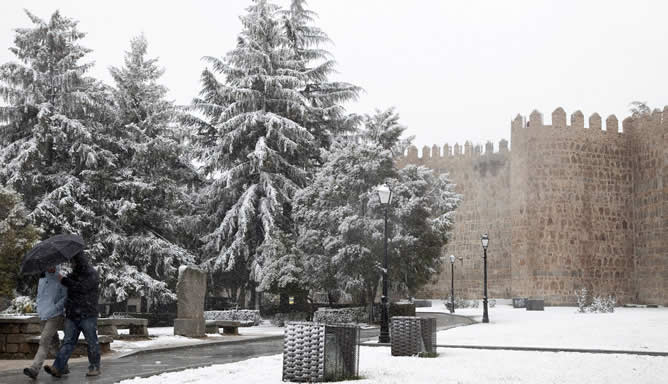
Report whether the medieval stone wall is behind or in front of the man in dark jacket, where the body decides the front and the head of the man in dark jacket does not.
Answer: behind

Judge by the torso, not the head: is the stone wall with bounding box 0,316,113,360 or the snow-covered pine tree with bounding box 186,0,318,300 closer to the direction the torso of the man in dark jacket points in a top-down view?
the stone wall

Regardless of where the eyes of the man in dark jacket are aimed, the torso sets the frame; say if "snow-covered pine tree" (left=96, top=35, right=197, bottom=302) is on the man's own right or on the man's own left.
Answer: on the man's own right

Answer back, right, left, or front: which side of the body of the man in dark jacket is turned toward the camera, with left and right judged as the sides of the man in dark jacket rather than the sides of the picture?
left

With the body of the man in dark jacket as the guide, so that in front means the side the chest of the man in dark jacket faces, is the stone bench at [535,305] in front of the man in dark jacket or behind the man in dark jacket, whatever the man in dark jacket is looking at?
behind

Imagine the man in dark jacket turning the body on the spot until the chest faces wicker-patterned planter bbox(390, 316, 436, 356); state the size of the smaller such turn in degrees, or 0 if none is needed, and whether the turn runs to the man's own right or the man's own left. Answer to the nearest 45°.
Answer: approximately 180°

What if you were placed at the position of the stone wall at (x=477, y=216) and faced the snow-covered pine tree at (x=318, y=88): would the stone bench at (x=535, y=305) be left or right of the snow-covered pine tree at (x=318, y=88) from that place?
left

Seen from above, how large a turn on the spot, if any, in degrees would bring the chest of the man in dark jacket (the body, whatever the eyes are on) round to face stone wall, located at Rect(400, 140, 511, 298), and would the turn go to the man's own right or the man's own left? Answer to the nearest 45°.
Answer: approximately 135° to the man's own right

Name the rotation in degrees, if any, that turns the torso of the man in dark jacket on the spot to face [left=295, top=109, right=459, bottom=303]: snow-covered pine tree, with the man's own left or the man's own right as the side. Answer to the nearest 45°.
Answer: approximately 135° to the man's own right
